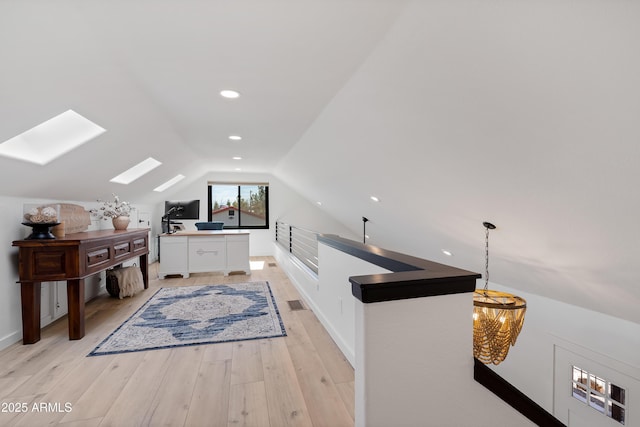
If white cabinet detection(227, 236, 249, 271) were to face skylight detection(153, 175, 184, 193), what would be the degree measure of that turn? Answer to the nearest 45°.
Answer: approximately 135° to its right

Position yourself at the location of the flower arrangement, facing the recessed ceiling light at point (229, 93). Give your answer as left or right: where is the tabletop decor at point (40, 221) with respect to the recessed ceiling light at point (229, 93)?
right

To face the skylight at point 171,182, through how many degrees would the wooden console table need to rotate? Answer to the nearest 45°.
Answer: approximately 90° to its left

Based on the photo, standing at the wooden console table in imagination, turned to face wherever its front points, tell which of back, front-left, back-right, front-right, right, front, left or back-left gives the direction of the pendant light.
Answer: front

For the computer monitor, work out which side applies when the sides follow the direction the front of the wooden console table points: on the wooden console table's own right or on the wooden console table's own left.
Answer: on the wooden console table's own left

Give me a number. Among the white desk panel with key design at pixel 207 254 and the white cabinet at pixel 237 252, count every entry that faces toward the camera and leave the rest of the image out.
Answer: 2

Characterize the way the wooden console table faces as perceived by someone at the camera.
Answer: facing the viewer and to the right of the viewer

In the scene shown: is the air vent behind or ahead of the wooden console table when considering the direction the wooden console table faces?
ahead

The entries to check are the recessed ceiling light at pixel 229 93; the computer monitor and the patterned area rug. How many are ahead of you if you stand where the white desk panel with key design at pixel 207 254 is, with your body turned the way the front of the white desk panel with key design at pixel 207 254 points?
2

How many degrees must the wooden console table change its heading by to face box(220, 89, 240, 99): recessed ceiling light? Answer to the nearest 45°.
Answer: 0° — it already faces it

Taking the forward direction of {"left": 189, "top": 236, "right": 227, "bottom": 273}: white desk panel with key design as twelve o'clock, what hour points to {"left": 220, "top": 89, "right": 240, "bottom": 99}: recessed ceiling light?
The recessed ceiling light is roughly at 12 o'clock from the white desk panel with key design.

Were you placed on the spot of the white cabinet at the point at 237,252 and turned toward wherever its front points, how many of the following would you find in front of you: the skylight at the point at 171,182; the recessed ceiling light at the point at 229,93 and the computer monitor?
1

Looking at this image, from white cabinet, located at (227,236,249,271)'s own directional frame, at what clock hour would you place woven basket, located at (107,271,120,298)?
The woven basket is roughly at 2 o'clock from the white cabinet.

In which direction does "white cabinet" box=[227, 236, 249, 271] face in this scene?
toward the camera

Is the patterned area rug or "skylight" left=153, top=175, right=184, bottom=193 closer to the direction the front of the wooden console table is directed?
the patterned area rug
